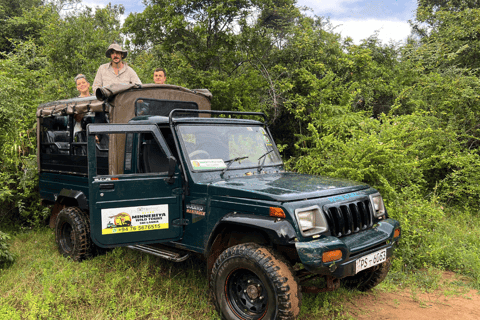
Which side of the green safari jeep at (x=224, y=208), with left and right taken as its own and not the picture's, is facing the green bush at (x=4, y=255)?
back

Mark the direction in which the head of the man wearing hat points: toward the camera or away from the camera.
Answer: toward the camera

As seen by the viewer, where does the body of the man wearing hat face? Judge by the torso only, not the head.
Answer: toward the camera

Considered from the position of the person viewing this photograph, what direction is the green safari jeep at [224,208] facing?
facing the viewer and to the right of the viewer
